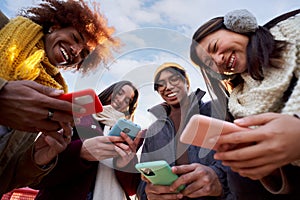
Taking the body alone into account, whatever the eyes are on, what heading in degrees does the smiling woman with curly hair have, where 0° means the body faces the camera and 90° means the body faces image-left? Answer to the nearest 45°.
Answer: approximately 315°
